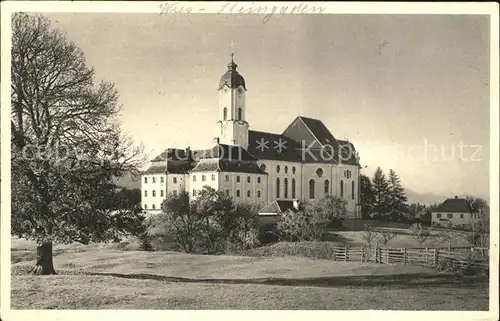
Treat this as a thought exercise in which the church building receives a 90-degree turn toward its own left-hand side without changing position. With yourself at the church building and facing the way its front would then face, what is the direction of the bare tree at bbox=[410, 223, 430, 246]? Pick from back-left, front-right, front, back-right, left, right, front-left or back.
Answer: back-right
